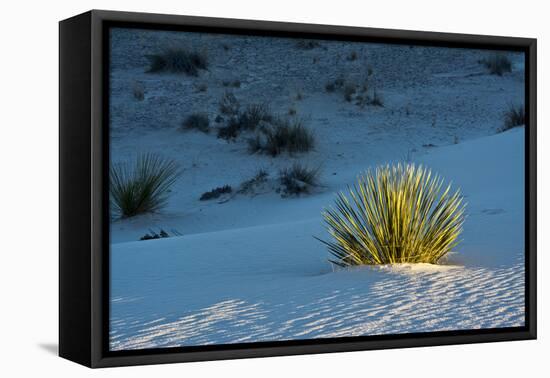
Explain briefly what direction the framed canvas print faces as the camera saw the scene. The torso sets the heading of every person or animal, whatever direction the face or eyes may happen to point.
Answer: facing the viewer and to the right of the viewer
